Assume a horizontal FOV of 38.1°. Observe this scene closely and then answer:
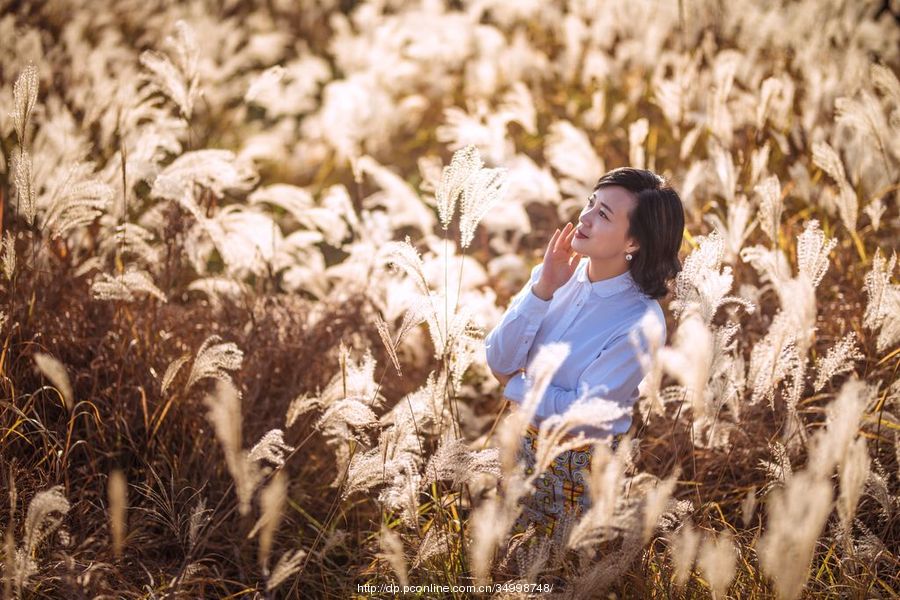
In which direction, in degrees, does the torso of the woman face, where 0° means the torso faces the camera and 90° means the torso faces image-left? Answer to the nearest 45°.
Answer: approximately 45°

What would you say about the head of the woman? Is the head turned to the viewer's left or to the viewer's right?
to the viewer's left
